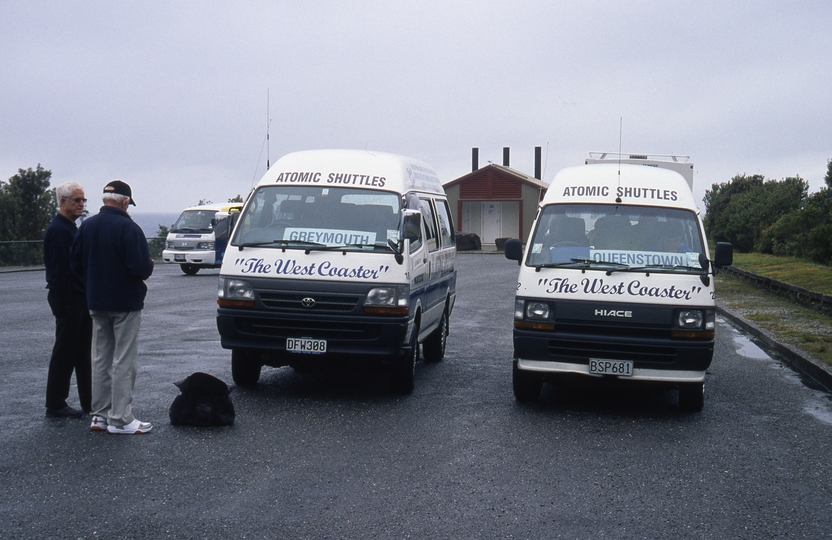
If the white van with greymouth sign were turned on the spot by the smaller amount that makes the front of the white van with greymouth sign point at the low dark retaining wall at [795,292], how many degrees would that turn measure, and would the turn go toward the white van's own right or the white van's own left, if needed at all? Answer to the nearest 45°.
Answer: approximately 135° to the white van's own left

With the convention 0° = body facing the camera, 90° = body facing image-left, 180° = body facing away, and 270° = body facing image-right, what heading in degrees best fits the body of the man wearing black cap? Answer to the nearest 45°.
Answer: approximately 225°

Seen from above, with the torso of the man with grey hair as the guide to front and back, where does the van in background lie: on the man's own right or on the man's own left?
on the man's own left

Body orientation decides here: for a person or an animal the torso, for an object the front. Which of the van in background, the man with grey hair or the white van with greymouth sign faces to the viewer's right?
the man with grey hair

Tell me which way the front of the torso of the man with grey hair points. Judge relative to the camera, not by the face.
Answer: to the viewer's right

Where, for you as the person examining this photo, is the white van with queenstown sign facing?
facing the viewer

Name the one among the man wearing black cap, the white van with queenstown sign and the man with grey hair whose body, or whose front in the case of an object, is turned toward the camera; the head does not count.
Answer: the white van with queenstown sign

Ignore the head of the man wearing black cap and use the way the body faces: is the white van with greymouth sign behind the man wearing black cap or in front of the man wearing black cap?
in front

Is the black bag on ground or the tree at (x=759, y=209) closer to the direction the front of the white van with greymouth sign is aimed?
the black bag on ground

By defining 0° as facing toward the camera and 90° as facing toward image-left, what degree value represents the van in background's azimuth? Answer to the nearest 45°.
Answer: approximately 45°

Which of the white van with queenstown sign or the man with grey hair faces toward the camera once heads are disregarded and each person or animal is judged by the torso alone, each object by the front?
the white van with queenstown sign

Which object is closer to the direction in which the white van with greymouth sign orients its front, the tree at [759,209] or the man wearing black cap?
the man wearing black cap

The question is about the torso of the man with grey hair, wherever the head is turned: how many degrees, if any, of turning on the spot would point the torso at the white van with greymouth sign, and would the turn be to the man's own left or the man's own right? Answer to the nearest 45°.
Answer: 0° — they already face it

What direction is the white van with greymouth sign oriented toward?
toward the camera

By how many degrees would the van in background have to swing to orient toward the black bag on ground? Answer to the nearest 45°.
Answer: approximately 45° to its left

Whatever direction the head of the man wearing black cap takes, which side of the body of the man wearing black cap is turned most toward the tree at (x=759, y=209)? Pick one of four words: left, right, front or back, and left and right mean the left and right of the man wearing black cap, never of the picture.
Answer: front

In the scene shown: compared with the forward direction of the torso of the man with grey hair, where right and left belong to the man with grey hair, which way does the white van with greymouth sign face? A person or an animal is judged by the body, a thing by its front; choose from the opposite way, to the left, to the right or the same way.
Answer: to the right
